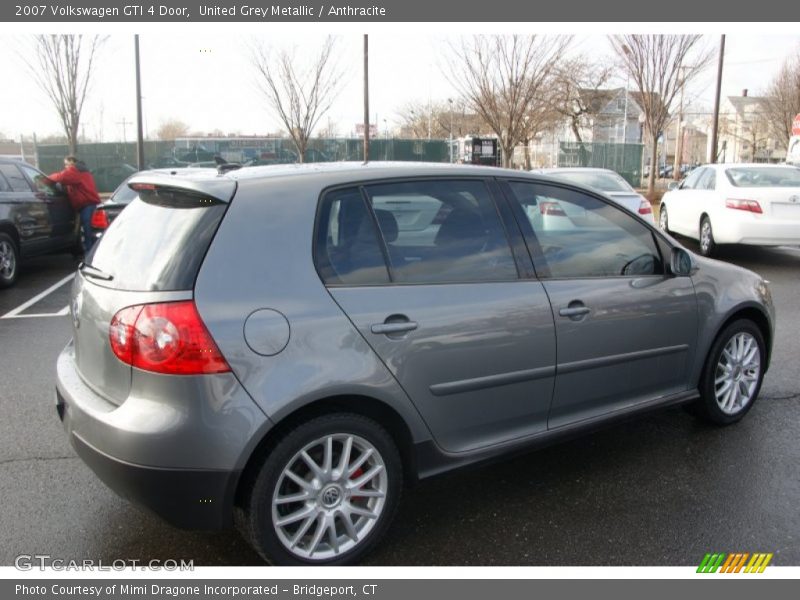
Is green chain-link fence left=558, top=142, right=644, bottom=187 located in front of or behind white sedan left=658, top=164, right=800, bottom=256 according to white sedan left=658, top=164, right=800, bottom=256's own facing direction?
in front

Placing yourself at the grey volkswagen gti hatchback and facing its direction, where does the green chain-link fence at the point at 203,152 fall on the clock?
The green chain-link fence is roughly at 10 o'clock from the grey volkswagen gti hatchback.

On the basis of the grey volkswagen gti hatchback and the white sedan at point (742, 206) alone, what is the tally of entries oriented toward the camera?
0

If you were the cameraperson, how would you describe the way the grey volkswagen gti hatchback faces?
facing away from the viewer and to the right of the viewer

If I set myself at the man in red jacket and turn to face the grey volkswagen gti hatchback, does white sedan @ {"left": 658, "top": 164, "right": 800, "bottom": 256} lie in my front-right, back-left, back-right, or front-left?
front-left

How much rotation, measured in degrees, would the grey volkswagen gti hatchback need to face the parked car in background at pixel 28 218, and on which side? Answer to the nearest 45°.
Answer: approximately 90° to its left

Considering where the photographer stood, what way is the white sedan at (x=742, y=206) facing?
facing away from the viewer and to the left of the viewer

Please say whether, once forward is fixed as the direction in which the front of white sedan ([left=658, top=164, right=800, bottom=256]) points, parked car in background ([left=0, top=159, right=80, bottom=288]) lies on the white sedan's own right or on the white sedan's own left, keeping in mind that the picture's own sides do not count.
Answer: on the white sedan's own left

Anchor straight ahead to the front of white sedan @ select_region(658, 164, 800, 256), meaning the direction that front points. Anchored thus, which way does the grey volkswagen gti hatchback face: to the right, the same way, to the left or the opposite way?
to the right

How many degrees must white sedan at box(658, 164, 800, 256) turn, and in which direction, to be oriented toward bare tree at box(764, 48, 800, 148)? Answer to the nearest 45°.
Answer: approximately 45° to its right

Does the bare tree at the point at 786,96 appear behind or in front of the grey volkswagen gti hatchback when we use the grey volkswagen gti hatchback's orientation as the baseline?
in front
